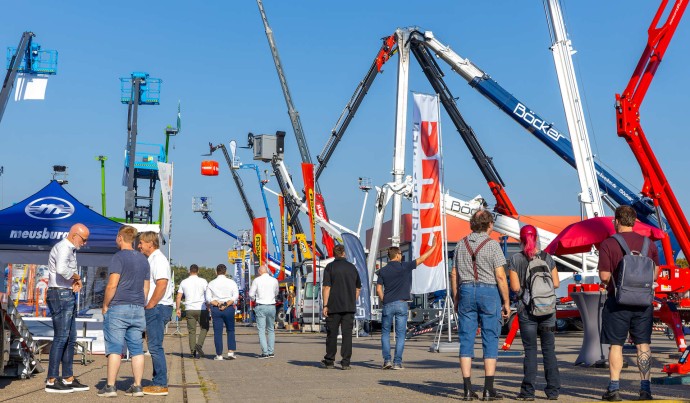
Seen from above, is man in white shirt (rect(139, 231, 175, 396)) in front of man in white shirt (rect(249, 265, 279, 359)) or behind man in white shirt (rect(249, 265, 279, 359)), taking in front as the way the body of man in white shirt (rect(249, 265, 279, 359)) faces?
behind

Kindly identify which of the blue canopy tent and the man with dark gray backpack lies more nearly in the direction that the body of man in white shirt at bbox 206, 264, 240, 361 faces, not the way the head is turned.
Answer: the blue canopy tent

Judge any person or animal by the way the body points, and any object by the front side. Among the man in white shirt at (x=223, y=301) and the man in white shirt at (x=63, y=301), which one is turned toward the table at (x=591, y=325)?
the man in white shirt at (x=63, y=301)

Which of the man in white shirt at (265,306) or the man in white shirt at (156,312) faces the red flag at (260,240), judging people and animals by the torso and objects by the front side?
the man in white shirt at (265,306)

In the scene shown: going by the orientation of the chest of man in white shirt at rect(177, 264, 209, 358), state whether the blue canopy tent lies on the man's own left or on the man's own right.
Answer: on the man's own left

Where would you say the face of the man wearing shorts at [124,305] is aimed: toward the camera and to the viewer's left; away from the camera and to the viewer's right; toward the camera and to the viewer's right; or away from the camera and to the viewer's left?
away from the camera and to the viewer's left

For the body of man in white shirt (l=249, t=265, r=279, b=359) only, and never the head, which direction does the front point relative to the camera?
away from the camera

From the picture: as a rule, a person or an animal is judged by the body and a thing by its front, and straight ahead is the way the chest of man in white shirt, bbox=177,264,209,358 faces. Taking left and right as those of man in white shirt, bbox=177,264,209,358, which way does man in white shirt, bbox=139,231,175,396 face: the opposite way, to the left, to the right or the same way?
to the left

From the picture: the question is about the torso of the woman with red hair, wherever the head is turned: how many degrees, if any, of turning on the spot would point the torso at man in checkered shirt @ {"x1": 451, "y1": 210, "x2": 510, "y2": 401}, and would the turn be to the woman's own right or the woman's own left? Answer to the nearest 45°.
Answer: approximately 90° to the woman's own left

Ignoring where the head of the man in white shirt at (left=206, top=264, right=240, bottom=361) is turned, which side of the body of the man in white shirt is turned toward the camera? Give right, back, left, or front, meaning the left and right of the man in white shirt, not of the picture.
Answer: back

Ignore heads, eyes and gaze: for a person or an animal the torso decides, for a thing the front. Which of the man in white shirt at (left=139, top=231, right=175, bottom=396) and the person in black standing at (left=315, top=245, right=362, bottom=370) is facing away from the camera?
the person in black standing

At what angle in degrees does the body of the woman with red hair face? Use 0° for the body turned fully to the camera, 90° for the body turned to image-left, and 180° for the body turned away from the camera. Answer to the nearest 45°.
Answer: approximately 180°

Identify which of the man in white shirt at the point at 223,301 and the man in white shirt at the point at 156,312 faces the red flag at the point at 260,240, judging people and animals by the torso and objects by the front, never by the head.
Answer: the man in white shirt at the point at 223,301

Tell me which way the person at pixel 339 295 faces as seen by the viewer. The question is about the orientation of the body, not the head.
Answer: away from the camera

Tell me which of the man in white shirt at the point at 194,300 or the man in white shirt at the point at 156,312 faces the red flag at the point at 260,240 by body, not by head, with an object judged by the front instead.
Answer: the man in white shirt at the point at 194,300

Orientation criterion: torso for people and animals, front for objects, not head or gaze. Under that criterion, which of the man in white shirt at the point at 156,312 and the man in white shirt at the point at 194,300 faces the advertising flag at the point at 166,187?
the man in white shirt at the point at 194,300
